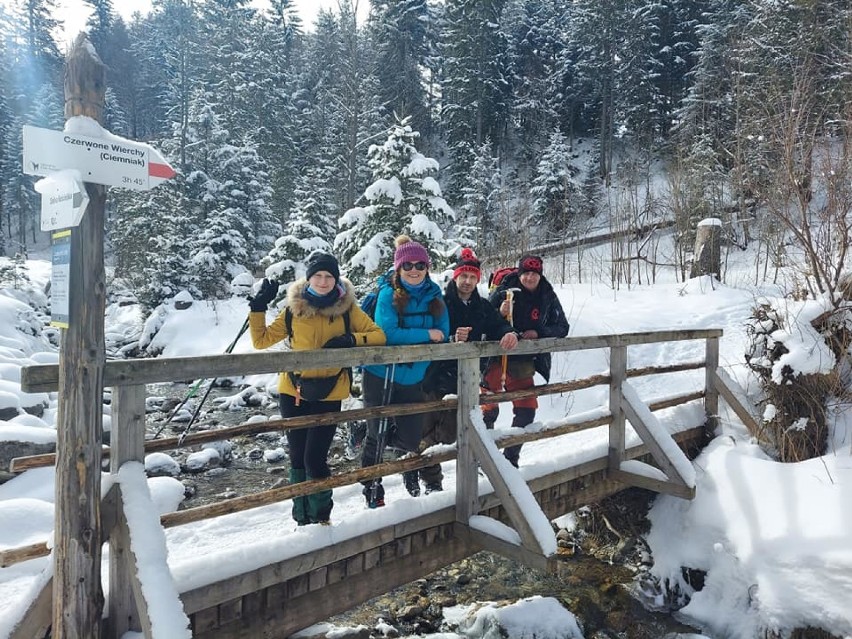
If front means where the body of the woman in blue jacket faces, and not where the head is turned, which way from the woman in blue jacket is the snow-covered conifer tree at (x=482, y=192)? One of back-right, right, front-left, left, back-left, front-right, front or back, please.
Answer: back

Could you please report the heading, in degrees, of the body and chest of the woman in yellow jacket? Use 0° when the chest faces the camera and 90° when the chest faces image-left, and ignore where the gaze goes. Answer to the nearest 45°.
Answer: approximately 0°

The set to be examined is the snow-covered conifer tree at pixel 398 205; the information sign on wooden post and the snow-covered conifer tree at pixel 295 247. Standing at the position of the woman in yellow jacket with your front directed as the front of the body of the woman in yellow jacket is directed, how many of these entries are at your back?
2

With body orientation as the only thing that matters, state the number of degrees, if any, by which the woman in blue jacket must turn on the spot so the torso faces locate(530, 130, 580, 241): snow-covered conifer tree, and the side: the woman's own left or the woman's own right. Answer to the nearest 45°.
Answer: approximately 180°

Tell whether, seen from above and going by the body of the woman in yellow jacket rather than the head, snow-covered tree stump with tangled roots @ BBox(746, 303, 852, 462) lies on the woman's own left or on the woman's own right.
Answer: on the woman's own left

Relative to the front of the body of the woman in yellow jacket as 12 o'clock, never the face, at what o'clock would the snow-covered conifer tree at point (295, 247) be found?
The snow-covered conifer tree is roughly at 6 o'clock from the woman in yellow jacket.

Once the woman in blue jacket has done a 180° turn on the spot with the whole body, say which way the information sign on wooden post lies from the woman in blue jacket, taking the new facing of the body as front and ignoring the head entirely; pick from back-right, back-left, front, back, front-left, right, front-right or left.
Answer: back-left

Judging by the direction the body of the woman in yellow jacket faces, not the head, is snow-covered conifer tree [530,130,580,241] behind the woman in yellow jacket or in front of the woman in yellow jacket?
behind

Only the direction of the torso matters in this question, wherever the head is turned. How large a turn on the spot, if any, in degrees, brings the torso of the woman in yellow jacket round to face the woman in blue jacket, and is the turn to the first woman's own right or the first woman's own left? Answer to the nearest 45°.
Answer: approximately 135° to the first woman's own left

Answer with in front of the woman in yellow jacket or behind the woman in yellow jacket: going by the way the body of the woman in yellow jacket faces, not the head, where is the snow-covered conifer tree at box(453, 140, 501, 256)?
behind

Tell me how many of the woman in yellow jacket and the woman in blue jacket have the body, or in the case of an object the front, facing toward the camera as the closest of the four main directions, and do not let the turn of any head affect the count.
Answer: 2
